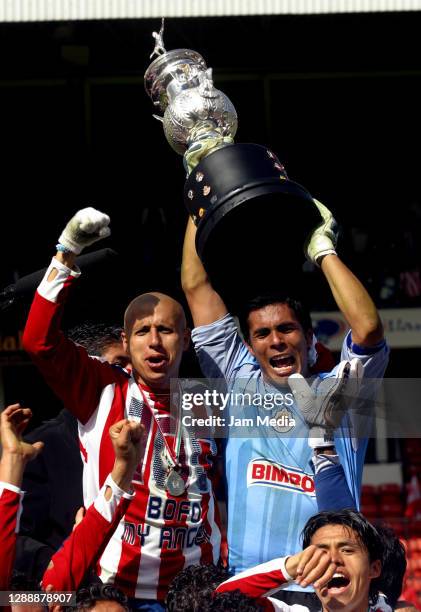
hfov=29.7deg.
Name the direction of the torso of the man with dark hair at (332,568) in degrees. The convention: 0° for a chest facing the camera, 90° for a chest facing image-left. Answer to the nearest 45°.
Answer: approximately 45°

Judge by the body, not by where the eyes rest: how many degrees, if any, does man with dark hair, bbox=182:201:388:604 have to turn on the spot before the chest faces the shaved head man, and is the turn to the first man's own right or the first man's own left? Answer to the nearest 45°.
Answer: approximately 90° to the first man's own right

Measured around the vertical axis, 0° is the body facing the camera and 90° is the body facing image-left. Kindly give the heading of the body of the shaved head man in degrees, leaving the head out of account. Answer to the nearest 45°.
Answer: approximately 0°
